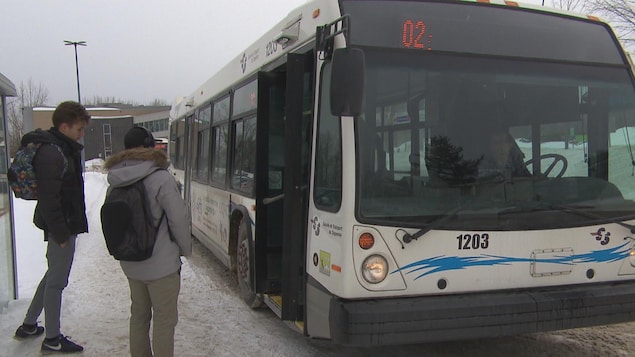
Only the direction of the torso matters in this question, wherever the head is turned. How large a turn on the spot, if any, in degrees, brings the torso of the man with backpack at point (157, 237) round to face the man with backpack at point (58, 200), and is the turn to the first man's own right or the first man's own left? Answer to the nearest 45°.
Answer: approximately 90° to the first man's own left

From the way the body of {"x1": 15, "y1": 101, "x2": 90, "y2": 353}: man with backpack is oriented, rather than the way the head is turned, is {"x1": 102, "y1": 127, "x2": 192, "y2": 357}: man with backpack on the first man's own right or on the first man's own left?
on the first man's own right

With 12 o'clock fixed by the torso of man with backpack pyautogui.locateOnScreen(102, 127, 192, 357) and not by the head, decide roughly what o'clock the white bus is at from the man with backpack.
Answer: The white bus is roughly at 2 o'clock from the man with backpack.

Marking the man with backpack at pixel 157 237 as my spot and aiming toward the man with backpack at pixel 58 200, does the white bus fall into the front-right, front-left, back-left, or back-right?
front-right

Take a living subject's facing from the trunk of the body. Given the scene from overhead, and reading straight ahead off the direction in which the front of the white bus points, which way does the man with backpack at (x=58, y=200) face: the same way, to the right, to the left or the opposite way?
to the left

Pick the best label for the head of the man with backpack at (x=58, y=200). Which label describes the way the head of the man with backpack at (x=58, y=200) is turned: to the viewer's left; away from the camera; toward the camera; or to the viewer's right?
to the viewer's right

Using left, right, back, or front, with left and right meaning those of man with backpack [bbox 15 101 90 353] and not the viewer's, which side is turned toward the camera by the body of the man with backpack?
right

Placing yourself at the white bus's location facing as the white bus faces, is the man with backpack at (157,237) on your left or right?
on your right
